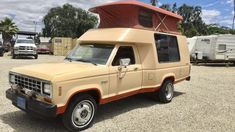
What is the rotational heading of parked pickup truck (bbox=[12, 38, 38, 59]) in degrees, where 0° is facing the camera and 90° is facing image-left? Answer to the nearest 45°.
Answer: approximately 0°

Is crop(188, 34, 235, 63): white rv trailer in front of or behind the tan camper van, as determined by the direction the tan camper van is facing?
behind

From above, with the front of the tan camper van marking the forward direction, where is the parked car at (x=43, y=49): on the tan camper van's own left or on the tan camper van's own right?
on the tan camper van's own right

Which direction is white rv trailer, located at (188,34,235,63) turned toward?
to the viewer's left

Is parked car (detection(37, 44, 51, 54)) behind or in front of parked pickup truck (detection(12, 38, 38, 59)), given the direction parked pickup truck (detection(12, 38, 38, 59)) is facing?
behind

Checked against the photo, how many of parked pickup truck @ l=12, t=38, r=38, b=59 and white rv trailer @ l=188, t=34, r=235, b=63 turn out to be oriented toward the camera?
1

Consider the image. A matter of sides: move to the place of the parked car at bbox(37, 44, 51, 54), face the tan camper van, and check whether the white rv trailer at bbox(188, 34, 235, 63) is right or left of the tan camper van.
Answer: left

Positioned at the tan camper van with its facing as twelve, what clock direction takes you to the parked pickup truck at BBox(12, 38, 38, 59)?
The parked pickup truck is roughly at 4 o'clock from the tan camper van.

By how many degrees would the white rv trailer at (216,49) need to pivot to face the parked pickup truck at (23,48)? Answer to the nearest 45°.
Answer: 0° — it already faces it
